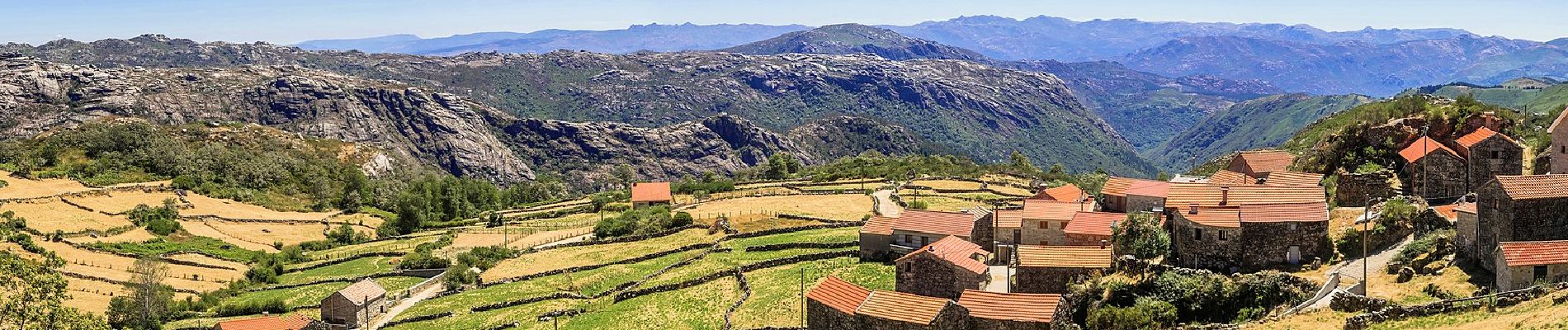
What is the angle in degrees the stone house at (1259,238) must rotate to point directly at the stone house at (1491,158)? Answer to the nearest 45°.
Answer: approximately 135° to its left

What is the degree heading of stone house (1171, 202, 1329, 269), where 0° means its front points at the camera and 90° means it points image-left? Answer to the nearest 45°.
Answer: approximately 0°

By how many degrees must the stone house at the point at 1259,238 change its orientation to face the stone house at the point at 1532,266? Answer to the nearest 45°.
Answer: approximately 45° to its left

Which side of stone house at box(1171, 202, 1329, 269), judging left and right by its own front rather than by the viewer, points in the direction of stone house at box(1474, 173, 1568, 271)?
left

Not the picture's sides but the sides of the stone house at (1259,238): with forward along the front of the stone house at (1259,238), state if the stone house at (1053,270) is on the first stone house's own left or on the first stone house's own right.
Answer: on the first stone house's own right

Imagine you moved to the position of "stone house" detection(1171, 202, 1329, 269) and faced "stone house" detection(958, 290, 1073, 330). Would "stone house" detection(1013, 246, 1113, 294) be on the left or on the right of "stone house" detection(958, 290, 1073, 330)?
right

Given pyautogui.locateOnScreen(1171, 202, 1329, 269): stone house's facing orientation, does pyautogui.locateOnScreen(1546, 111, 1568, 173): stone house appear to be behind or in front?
behind

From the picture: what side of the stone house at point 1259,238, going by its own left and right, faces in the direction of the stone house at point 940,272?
right

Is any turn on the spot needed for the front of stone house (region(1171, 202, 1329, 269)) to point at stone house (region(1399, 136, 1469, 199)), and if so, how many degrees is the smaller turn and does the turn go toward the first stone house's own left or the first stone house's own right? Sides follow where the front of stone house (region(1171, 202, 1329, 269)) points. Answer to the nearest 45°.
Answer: approximately 135° to the first stone house's own left

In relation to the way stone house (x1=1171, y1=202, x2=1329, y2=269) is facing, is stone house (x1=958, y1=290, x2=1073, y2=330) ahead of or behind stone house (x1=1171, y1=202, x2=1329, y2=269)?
ahead
